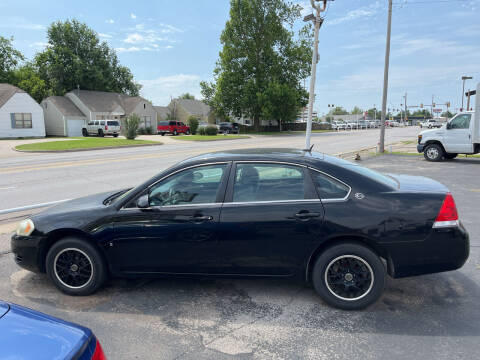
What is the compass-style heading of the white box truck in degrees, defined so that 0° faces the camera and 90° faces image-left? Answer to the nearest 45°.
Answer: approximately 90°

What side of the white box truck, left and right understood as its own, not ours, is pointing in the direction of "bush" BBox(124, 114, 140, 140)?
front

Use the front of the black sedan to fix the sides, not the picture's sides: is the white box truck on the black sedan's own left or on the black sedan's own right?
on the black sedan's own right

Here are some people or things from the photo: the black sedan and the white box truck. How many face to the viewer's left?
2

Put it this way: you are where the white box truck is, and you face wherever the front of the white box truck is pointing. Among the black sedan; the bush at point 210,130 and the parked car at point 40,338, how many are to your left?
2

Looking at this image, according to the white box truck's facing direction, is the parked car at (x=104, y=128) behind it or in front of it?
in front

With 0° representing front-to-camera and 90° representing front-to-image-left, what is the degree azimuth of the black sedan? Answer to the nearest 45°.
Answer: approximately 90°

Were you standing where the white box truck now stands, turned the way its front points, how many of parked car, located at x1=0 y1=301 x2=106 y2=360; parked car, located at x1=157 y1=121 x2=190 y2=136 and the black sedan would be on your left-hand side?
2

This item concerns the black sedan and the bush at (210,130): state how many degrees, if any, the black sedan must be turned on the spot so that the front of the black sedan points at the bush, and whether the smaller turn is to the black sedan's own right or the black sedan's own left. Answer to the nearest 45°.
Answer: approximately 90° to the black sedan's own right

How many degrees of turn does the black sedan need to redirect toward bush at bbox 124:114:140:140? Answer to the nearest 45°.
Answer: approximately 90° to its right

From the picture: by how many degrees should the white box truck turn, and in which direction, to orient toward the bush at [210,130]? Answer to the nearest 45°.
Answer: approximately 45° to its right

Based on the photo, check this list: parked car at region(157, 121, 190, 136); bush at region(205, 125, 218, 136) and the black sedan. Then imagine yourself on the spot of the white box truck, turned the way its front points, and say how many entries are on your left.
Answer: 1
